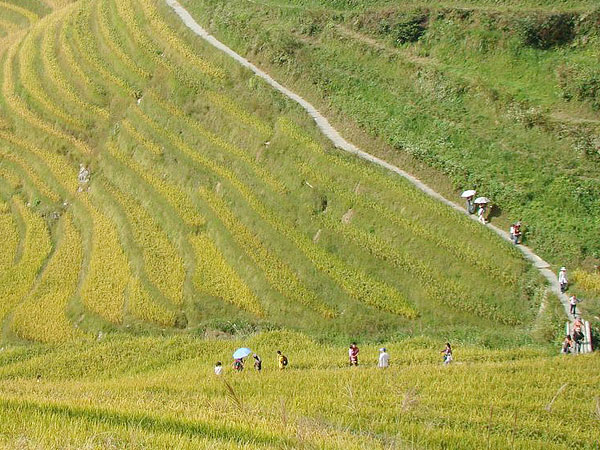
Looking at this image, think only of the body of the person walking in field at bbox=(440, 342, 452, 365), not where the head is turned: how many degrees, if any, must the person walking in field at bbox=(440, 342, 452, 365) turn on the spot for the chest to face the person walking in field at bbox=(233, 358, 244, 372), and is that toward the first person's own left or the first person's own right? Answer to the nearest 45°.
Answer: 0° — they already face them

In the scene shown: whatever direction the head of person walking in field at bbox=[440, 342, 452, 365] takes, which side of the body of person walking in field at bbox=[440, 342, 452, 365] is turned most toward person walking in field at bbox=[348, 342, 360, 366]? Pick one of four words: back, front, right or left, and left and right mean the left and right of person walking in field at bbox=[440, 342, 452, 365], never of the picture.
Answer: front

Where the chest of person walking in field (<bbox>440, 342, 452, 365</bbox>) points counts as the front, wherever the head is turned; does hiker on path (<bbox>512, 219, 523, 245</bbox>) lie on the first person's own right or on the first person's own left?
on the first person's own right

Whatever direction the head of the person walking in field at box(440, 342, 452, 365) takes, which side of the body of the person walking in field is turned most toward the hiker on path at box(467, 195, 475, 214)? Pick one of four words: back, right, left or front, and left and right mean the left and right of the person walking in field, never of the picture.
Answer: right

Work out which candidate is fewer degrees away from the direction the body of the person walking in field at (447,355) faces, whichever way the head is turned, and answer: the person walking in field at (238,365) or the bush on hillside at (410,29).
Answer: the person walking in field

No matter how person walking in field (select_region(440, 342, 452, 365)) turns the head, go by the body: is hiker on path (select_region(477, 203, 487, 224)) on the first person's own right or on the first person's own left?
on the first person's own right

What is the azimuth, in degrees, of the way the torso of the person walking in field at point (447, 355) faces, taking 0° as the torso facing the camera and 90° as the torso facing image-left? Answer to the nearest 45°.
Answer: approximately 90°

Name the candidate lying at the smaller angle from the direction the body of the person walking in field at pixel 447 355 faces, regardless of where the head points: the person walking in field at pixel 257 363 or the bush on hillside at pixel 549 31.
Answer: the person walking in field

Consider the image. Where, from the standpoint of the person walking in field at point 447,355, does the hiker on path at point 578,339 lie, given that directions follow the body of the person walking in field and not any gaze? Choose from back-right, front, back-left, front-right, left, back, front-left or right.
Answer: back

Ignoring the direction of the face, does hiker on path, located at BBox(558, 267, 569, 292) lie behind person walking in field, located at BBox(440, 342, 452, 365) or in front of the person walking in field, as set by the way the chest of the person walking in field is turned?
behind

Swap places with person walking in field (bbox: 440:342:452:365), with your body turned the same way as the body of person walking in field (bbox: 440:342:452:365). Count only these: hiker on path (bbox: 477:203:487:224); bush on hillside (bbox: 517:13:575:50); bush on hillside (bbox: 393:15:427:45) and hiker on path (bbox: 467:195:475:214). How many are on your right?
4

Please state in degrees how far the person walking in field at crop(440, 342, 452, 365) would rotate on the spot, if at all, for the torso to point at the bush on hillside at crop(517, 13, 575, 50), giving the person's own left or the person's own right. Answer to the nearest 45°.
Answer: approximately 90° to the person's own right

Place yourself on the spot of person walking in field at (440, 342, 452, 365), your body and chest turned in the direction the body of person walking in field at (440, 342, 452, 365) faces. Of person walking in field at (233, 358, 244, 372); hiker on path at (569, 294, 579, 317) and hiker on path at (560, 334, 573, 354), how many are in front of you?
1

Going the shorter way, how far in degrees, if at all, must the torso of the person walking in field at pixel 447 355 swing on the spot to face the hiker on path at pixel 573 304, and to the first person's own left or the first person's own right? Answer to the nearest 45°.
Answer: approximately 135° to the first person's own right
